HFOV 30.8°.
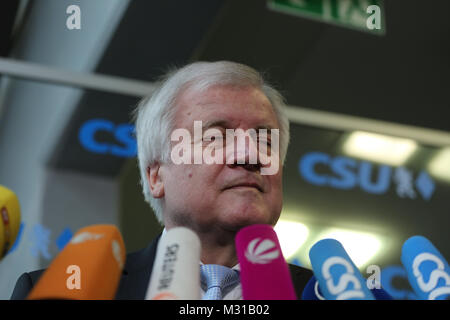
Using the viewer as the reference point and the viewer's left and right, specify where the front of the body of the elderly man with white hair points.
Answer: facing the viewer and to the right of the viewer

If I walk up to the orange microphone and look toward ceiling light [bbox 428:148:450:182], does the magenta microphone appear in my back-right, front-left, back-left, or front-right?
front-right

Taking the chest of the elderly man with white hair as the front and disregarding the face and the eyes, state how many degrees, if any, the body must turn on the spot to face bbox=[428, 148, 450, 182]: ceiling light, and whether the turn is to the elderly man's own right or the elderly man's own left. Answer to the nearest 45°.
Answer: approximately 90° to the elderly man's own left
